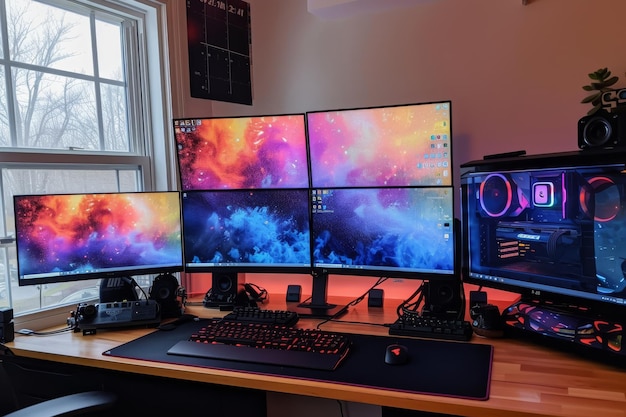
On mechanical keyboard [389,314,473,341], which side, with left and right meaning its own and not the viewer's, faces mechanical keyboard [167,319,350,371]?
right

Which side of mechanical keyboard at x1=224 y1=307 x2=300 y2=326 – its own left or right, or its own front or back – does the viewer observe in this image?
front

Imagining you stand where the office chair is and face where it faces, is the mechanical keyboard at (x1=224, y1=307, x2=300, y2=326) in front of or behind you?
in front

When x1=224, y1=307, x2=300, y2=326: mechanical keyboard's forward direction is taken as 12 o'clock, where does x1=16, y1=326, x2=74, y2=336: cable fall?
The cable is roughly at 3 o'clock from the mechanical keyboard.

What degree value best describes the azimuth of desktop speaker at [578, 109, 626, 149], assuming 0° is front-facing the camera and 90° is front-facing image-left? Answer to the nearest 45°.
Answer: approximately 45°

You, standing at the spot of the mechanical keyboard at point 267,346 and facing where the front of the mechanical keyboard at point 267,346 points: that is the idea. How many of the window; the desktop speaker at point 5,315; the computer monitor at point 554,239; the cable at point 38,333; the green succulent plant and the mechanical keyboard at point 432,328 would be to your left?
3

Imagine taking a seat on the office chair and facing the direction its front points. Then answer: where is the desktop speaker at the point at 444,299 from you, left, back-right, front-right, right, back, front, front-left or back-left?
front

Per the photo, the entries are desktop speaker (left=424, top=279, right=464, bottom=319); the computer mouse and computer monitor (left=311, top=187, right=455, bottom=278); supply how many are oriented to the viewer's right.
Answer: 0

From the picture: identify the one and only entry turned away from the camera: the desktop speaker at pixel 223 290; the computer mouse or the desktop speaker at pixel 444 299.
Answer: the computer mouse

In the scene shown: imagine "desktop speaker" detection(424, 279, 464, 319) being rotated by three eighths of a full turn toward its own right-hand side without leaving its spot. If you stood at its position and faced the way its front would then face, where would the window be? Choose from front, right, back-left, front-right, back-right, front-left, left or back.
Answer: front-left

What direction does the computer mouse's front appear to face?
away from the camera
